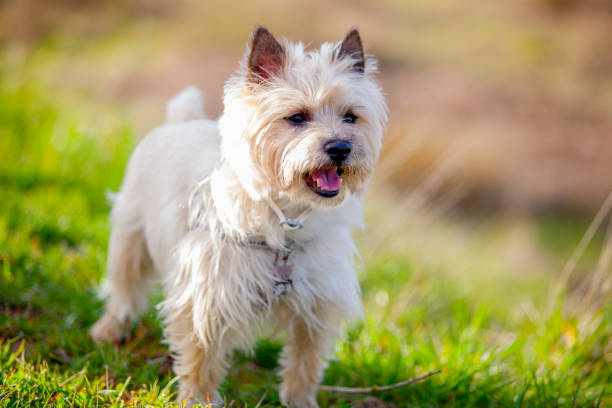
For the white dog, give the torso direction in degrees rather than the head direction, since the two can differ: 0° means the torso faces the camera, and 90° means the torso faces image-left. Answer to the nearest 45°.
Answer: approximately 315°
